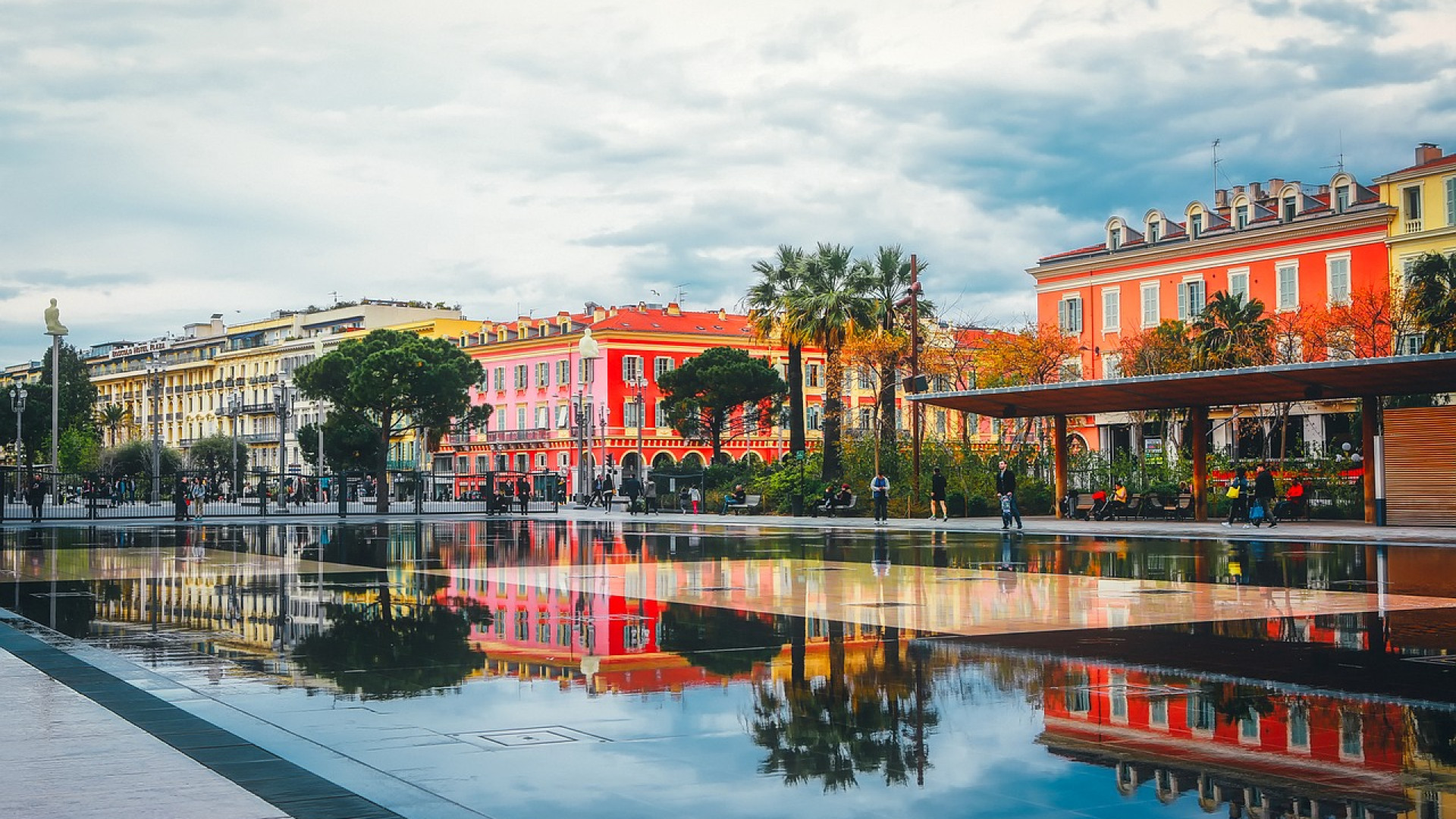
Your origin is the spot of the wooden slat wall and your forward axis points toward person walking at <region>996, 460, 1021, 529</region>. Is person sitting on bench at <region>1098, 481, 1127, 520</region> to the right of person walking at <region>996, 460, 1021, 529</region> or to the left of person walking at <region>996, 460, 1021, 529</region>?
right

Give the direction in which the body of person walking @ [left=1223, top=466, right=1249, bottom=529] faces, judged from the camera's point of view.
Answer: to the viewer's left

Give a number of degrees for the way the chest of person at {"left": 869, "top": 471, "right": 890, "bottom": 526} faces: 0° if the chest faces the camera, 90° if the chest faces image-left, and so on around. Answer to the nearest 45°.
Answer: approximately 0°

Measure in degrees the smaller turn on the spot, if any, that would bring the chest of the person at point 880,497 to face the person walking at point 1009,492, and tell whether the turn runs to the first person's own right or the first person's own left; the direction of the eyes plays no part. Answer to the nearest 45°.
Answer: approximately 45° to the first person's own left

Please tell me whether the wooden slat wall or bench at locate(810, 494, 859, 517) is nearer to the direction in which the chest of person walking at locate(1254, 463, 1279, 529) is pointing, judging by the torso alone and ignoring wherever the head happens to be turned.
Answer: the bench

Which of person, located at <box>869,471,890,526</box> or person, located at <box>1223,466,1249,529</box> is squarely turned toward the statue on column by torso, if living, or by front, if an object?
person, located at <box>1223,466,1249,529</box>

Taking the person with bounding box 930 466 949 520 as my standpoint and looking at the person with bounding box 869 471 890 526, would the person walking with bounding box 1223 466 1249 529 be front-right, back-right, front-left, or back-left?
back-left

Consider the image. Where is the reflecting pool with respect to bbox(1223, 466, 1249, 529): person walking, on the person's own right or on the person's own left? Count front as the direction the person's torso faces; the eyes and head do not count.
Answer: on the person's own left

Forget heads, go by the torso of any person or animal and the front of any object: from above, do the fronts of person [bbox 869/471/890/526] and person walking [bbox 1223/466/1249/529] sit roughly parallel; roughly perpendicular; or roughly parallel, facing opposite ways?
roughly perpendicular
